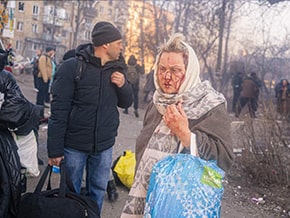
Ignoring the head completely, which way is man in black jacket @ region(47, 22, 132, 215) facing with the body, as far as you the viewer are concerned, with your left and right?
facing the viewer and to the right of the viewer

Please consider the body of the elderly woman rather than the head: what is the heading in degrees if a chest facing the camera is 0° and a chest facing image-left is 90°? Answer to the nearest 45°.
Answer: approximately 45°

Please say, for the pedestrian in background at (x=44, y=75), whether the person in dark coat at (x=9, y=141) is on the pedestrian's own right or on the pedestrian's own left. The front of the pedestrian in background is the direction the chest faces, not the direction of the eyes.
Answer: on the pedestrian's own right

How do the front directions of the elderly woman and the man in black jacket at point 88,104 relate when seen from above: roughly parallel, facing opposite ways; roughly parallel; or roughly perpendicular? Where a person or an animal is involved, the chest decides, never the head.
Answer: roughly perpendicular

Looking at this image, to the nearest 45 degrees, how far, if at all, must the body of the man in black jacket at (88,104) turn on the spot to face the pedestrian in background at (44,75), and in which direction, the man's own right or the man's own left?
approximately 135° to the man's own left

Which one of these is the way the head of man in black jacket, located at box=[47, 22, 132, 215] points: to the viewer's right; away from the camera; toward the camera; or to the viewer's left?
to the viewer's right

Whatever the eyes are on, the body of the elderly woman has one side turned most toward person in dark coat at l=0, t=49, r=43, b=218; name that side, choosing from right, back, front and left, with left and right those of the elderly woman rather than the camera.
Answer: right
